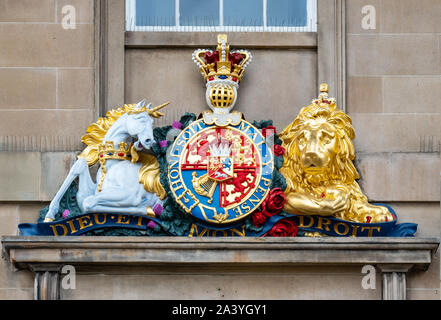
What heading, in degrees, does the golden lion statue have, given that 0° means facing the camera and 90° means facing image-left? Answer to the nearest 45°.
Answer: approximately 0°

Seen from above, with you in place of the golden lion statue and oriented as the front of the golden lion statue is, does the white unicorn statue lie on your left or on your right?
on your right

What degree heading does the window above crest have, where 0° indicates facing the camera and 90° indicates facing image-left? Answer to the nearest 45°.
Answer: approximately 0°

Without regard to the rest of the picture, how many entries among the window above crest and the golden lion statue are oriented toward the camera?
2
